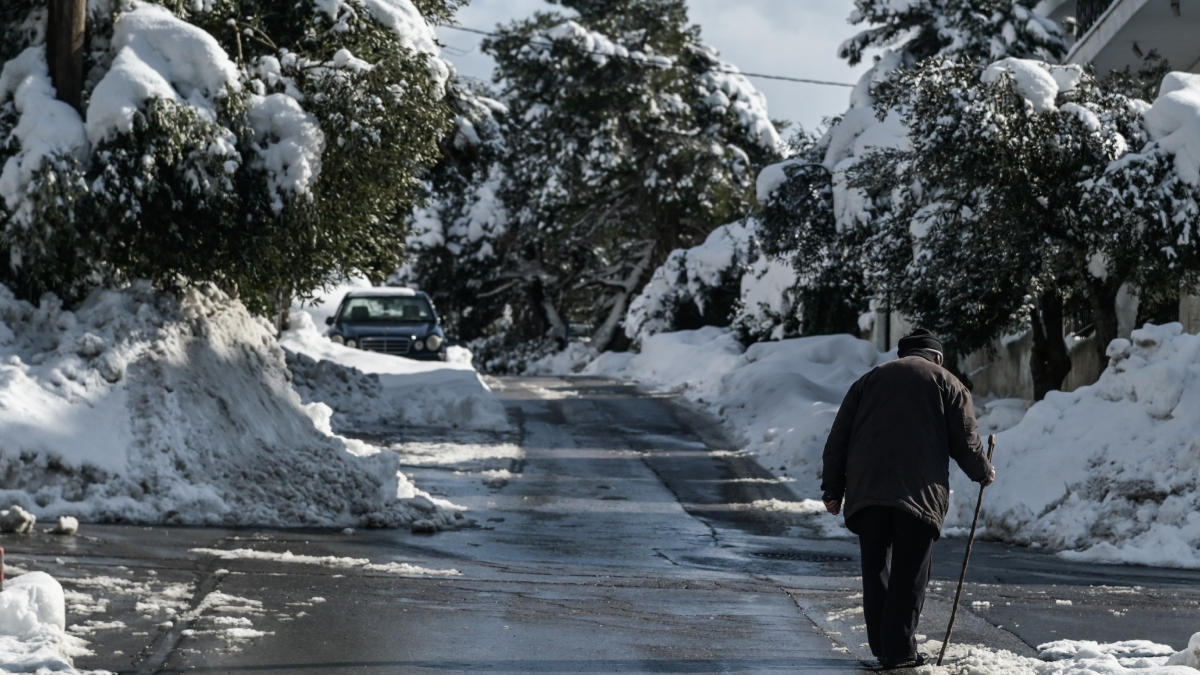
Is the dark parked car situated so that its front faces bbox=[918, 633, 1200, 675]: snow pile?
yes

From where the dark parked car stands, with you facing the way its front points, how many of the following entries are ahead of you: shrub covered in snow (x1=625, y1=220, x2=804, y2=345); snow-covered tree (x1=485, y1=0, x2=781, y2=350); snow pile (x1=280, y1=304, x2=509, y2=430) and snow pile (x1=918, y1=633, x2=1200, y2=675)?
2

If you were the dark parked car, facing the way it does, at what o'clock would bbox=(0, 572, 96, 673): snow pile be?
The snow pile is roughly at 12 o'clock from the dark parked car.

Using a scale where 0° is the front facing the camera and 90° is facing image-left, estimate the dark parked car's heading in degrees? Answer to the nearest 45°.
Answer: approximately 0°

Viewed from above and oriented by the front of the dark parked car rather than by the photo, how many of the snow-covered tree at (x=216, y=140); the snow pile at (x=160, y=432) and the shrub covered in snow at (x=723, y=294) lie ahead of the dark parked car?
2

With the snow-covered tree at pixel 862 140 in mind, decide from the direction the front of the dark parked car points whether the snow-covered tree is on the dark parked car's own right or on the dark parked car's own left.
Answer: on the dark parked car's own left

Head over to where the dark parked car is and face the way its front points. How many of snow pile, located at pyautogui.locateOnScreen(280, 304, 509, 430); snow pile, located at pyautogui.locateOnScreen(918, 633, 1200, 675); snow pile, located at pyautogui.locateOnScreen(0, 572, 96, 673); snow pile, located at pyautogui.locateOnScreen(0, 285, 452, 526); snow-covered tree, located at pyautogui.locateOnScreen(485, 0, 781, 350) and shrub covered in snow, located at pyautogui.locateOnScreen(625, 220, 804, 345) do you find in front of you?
4

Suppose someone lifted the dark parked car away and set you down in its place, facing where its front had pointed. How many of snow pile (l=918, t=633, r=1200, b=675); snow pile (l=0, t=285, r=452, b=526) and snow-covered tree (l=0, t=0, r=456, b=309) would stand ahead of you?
3

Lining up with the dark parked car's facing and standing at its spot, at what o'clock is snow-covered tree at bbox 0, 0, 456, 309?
The snow-covered tree is roughly at 12 o'clock from the dark parked car.
